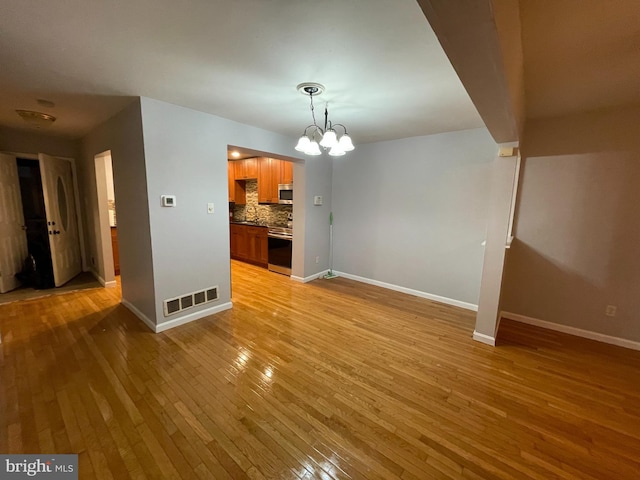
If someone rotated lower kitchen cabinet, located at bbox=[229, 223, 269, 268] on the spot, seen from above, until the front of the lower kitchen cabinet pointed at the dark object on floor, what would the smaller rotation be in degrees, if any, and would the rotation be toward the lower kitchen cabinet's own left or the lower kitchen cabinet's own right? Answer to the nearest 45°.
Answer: approximately 45° to the lower kitchen cabinet's own right

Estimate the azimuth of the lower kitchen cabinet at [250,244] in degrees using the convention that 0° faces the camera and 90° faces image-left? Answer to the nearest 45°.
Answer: approximately 45°

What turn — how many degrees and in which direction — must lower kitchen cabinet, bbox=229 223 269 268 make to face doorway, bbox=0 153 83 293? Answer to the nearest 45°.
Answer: approximately 45° to its right

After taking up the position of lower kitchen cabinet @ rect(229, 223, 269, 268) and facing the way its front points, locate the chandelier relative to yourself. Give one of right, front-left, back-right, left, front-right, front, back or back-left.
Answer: front-left

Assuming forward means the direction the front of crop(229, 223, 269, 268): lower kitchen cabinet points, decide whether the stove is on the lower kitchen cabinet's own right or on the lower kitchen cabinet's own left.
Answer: on the lower kitchen cabinet's own left

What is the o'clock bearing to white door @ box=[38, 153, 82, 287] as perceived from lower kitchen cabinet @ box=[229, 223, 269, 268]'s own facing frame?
The white door is roughly at 1 o'clock from the lower kitchen cabinet.
